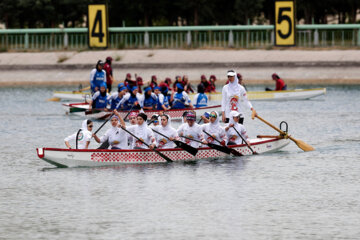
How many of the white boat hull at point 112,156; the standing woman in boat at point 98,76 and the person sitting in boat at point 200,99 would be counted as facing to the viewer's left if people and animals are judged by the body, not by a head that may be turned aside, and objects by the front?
1

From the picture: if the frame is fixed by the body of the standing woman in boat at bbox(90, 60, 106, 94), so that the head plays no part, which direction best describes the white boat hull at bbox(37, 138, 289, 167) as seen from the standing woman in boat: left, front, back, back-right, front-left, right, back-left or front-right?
front-right

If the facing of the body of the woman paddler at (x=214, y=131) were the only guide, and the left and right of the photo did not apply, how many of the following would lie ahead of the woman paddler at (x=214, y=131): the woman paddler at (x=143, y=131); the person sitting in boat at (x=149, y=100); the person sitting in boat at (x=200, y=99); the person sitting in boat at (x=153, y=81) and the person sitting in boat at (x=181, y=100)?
1

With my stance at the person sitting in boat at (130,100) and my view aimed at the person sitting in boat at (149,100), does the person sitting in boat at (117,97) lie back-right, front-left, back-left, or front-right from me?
back-left

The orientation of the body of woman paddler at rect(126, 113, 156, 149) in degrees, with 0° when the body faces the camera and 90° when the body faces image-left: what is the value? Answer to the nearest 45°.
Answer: approximately 45°

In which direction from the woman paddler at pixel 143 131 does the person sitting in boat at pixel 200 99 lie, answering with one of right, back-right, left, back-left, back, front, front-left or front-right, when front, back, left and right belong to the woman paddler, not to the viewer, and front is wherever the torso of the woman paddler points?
back-right

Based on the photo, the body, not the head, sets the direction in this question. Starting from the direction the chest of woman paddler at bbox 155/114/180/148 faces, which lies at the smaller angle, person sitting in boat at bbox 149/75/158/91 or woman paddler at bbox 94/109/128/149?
the woman paddler

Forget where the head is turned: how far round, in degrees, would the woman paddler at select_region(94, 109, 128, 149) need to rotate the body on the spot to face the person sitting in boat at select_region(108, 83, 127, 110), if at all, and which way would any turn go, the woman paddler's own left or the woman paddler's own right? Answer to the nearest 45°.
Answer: approximately 135° to the woman paddler's own right

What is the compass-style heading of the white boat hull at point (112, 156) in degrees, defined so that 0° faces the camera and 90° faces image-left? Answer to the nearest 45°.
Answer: approximately 90°

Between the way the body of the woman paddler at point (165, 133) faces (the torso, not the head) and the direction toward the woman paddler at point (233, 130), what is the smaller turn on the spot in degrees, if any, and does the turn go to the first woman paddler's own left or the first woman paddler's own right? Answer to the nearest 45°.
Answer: approximately 135° to the first woman paddler's own left

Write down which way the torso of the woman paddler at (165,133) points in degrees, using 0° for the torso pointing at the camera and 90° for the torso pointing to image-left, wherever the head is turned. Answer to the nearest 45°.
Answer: approximately 45°

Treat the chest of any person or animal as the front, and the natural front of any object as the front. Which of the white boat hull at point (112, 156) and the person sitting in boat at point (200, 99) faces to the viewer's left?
the white boat hull
